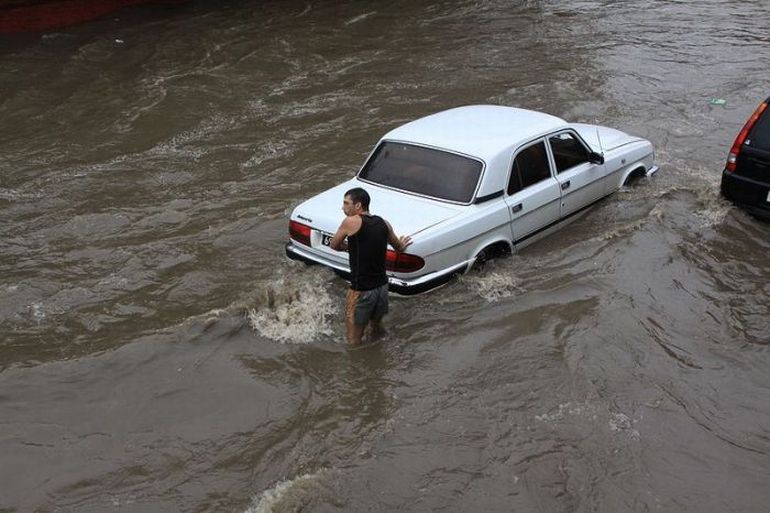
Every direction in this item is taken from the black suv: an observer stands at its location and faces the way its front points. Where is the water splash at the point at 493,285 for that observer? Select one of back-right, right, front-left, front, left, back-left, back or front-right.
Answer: back

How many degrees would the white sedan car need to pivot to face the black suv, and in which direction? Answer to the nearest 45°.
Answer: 0° — it already faces it

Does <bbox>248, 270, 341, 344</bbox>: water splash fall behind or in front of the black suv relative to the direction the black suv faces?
behind

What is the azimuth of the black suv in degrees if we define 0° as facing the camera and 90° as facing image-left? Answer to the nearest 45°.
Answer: approximately 225°

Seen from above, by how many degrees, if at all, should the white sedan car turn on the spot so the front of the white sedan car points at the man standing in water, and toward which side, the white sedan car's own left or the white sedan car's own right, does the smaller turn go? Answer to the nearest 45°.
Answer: approximately 180°

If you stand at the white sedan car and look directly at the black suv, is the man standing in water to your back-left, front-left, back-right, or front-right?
back-right

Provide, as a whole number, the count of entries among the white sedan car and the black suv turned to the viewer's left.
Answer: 0

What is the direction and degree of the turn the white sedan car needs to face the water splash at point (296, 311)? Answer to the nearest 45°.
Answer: approximately 180°

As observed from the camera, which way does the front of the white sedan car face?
facing away from the viewer and to the right of the viewer
